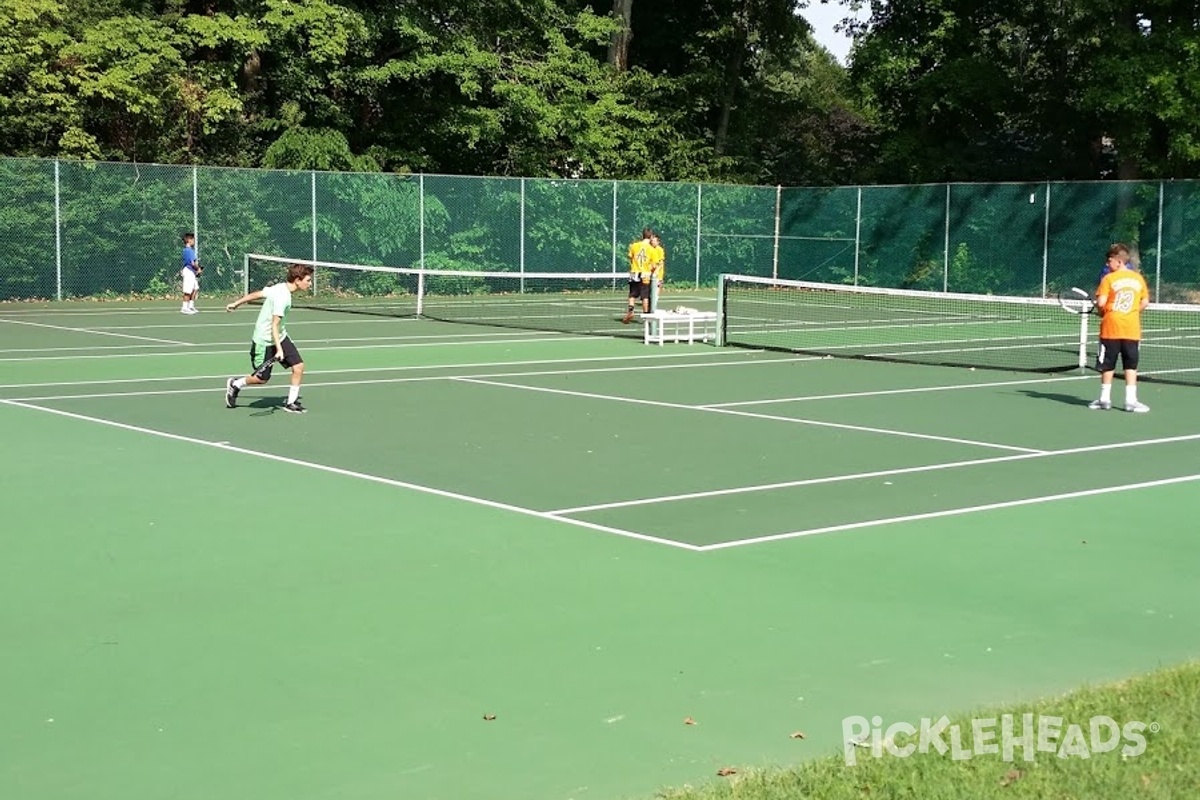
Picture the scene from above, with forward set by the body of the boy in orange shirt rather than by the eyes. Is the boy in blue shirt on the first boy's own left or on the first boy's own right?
on the first boy's own left

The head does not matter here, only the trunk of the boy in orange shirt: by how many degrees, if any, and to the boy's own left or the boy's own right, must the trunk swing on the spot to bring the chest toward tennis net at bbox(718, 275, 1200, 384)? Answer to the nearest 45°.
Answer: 0° — they already face it

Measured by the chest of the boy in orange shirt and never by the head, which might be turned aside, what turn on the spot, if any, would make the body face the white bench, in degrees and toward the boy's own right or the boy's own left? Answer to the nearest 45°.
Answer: approximately 45° to the boy's own left

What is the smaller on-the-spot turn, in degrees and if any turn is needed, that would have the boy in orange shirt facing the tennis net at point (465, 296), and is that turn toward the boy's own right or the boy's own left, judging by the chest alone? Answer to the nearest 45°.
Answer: approximately 45° to the boy's own left

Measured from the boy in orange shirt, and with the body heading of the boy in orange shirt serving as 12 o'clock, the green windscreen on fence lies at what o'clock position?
The green windscreen on fence is roughly at 11 o'clock from the boy in orange shirt.

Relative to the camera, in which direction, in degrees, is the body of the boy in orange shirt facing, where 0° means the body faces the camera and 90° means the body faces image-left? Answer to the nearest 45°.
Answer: approximately 180°
